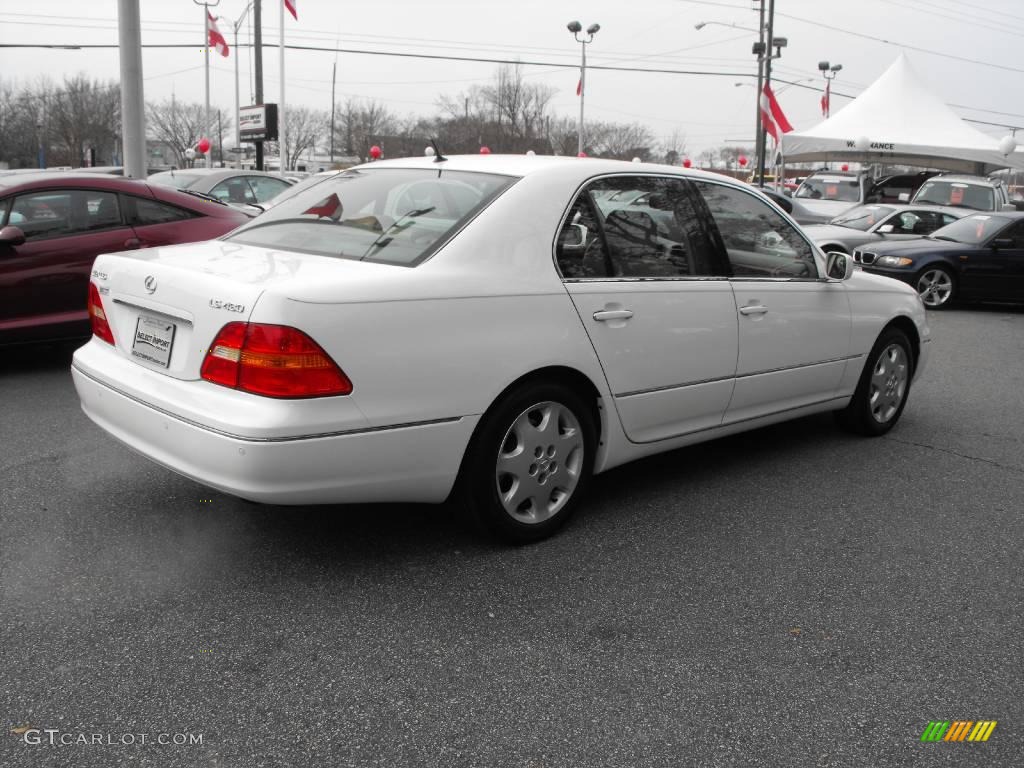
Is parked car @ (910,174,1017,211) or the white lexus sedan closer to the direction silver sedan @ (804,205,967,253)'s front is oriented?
the white lexus sedan

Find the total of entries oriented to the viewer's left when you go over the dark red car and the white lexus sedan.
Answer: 1

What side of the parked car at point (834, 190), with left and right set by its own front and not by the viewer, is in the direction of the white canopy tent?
back

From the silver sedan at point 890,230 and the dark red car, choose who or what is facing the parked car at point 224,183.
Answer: the silver sedan

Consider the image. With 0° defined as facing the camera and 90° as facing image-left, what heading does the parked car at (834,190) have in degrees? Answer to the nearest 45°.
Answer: approximately 45°

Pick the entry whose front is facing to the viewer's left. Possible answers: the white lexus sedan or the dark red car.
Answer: the dark red car

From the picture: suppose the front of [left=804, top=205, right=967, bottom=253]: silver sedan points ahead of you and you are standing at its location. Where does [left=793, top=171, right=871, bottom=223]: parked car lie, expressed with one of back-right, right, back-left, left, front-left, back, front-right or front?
back-right

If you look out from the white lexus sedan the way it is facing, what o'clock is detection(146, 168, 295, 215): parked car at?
The parked car is roughly at 10 o'clock from the white lexus sedan.

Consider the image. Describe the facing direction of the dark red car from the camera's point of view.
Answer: facing to the left of the viewer

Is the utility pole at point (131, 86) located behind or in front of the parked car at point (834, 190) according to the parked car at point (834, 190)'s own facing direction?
in front

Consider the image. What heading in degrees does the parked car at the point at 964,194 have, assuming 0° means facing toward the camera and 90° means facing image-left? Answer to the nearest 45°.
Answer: approximately 45°

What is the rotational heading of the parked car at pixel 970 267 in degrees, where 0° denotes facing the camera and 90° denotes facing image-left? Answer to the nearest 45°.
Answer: approximately 45°

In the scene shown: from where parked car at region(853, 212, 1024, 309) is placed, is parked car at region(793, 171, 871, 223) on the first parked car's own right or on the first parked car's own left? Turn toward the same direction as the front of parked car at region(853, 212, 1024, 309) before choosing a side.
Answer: on the first parked car's own right

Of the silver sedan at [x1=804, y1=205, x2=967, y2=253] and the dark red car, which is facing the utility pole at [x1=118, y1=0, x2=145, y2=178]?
the silver sedan

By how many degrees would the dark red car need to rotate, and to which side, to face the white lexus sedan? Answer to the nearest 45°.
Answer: approximately 90° to its left
